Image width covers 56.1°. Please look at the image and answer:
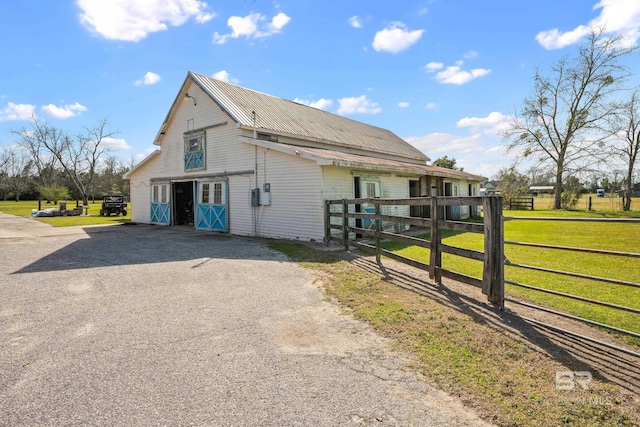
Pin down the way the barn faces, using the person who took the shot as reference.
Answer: facing the viewer and to the left of the viewer

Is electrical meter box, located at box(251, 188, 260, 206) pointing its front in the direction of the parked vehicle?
no

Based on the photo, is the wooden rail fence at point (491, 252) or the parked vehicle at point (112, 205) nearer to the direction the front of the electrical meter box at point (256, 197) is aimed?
the wooden rail fence

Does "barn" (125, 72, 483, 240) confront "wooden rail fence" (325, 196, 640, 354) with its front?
no

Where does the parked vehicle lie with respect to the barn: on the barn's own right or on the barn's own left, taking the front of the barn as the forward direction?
on the barn's own right

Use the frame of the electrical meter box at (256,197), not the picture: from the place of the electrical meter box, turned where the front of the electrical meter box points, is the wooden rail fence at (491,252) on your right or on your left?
on your left
